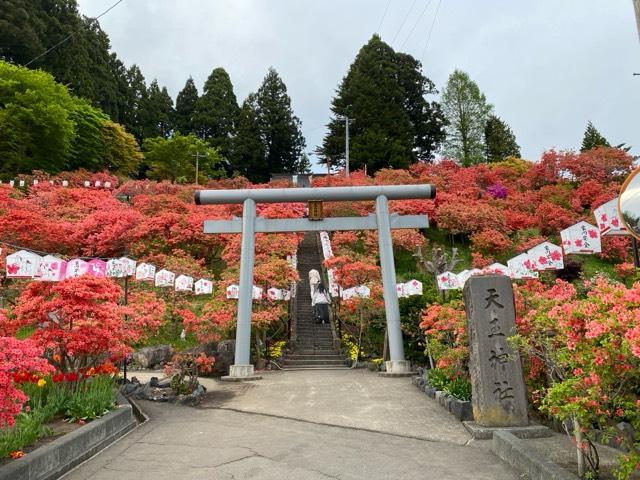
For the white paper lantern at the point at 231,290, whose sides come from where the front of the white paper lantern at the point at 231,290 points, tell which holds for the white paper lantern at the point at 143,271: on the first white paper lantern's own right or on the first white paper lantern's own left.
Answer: on the first white paper lantern's own right

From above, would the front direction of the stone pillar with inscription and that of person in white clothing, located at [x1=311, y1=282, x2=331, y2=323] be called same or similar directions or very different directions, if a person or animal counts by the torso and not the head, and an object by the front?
very different directions

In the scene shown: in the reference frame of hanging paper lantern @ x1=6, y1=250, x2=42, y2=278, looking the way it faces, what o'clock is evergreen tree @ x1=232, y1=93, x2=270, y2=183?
The evergreen tree is roughly at 7 o'clock from the hanging paper lantern.

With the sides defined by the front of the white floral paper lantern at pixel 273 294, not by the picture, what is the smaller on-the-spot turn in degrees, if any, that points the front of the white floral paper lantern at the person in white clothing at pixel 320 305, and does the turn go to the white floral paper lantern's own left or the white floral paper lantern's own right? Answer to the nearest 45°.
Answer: approximately 135° to the white floral paper lantern's own left

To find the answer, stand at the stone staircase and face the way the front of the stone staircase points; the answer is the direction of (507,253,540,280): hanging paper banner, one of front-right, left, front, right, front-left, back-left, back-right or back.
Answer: front-left

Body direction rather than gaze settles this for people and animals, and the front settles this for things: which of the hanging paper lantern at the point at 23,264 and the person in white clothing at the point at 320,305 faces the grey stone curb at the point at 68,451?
the hanging paper lantern

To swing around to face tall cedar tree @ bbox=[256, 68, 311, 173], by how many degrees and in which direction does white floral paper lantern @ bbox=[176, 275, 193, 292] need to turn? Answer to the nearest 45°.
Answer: approximately 180°

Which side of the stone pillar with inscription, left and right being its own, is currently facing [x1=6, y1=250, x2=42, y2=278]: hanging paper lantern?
right

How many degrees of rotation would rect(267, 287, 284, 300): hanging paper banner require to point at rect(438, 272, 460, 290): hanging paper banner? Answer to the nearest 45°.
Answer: approximately 90° to its left

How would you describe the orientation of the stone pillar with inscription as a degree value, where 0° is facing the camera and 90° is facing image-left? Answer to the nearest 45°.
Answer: approximately 0°
